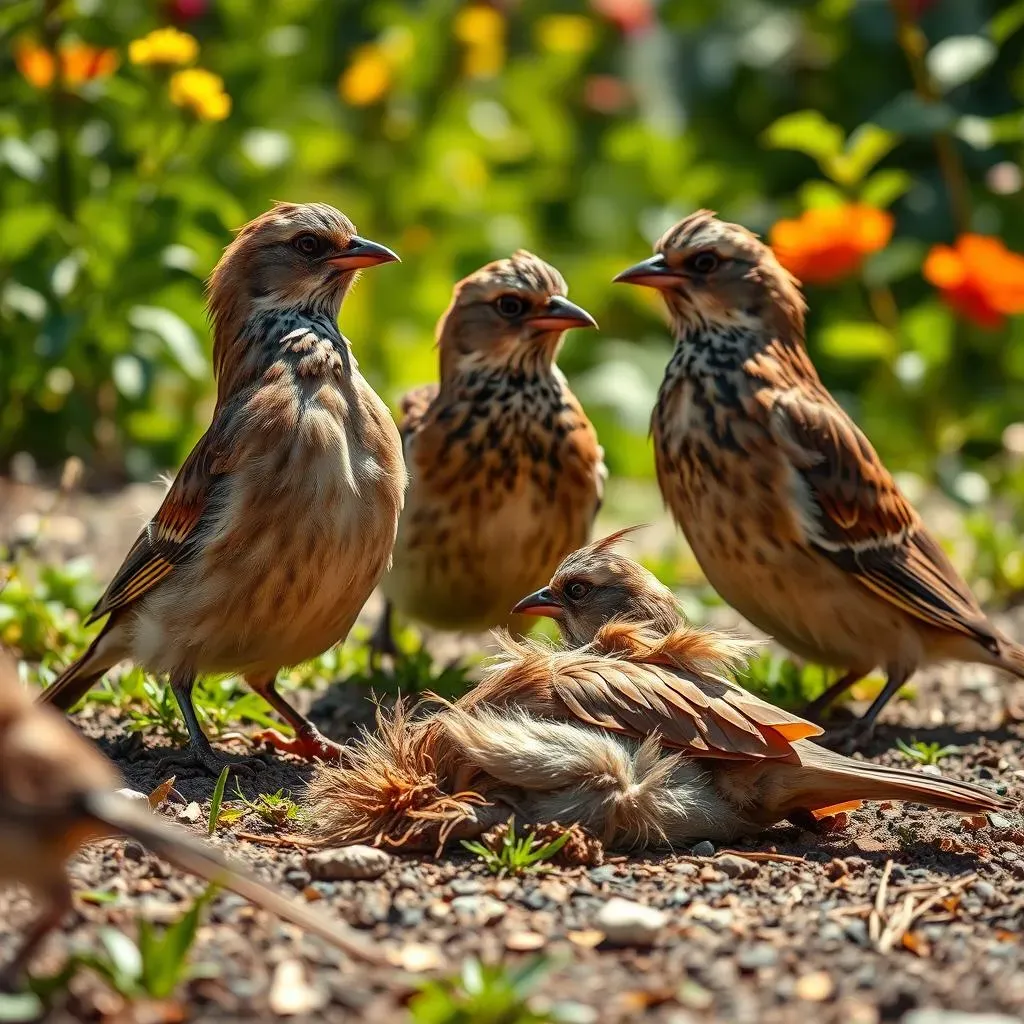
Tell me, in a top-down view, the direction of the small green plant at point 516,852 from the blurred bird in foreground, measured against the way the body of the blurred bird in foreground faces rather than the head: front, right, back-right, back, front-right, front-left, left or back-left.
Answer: back-right

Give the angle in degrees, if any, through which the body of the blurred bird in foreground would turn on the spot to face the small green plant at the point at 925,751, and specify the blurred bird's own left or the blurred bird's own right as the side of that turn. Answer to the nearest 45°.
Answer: approximately 135° to the blurred bird's own right

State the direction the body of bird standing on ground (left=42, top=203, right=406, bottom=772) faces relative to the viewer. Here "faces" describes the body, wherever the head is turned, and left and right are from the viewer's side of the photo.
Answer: facing the viewer and to the right of the viewer

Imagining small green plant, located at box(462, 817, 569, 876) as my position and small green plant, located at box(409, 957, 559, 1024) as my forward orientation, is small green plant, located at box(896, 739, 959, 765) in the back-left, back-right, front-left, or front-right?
back-left

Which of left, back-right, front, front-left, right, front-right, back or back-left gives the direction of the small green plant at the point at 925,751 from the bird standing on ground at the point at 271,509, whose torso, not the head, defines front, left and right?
front-left

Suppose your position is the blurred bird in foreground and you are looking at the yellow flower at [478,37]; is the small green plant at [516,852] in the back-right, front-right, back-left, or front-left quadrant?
front-right

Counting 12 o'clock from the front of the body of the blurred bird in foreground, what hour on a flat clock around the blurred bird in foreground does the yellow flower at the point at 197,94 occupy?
The yellow flower is roughly at 3 o'clock from the blurred bird in foreground.

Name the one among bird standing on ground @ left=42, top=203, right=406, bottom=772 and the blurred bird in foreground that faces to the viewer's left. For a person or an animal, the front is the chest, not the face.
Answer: the blurred bird in foreground

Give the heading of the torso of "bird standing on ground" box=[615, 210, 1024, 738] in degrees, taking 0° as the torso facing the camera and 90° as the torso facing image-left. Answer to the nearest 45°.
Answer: approximately 45°

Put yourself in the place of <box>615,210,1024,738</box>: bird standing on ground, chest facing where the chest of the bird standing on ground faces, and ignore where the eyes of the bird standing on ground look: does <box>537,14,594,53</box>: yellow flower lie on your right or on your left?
on your right

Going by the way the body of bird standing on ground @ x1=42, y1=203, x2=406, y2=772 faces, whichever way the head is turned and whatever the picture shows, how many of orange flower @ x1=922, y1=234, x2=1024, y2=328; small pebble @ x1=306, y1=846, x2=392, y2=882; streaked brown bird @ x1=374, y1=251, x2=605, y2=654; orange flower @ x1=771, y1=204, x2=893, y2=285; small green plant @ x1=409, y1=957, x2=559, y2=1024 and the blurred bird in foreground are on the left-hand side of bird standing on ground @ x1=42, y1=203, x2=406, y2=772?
3

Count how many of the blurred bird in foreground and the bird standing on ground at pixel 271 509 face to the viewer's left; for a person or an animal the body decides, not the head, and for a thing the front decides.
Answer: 1

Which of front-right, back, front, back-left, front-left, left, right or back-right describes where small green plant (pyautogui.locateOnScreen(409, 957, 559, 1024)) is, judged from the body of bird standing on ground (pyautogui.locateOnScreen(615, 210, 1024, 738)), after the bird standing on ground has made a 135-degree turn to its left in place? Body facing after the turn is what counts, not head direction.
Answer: right

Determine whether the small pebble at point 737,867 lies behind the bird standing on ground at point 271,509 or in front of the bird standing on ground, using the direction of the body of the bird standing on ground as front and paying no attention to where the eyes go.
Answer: in front

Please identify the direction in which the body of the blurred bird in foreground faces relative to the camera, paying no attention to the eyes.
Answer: to the viewer's left

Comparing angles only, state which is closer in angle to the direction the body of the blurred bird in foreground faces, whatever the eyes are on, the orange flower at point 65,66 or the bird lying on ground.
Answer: the orange flower
